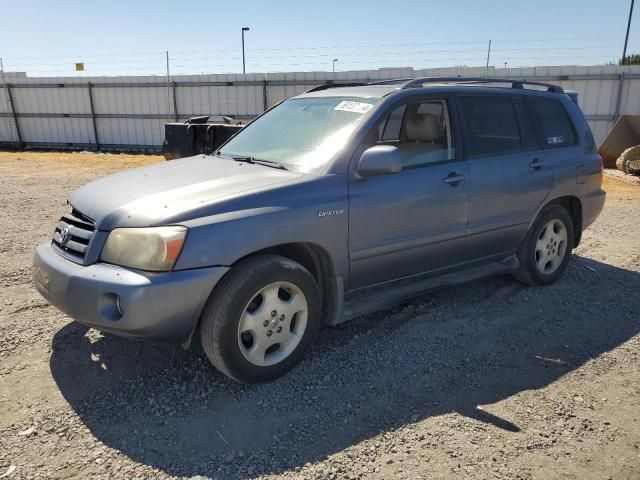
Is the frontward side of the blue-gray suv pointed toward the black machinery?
no

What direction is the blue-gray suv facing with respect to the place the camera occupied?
facing the viewer and to the left of the viewer

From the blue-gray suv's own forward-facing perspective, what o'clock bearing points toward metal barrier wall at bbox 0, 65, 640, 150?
The metal barrier wall is roughly at 4 o'clock from the blue-gray suv.
